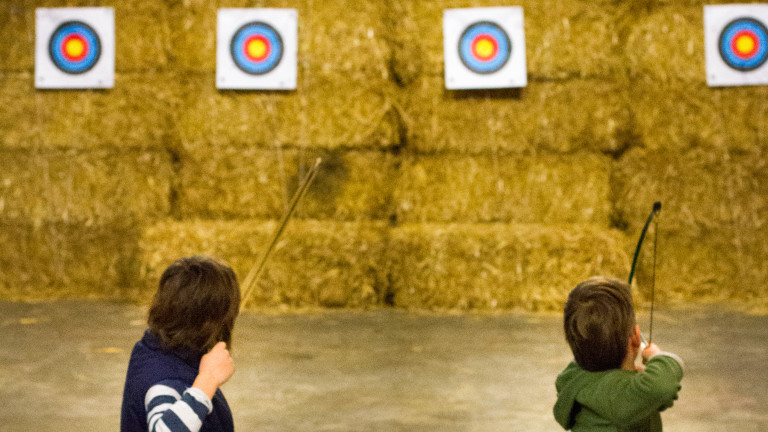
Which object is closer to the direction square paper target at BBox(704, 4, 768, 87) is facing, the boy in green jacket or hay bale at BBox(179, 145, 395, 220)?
the boy in green jacket

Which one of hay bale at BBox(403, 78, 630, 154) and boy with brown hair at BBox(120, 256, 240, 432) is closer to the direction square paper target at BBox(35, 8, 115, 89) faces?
the boy with brown hair

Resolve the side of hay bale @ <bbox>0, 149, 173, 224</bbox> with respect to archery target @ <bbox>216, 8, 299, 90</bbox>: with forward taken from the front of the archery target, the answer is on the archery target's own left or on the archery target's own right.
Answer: on the archery target's own right

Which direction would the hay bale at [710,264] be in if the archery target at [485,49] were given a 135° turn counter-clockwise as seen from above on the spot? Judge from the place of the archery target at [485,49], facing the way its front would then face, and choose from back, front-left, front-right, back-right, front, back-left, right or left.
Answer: front-right

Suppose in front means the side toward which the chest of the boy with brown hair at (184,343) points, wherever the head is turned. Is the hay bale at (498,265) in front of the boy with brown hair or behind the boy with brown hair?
in front

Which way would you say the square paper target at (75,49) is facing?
toward the camera

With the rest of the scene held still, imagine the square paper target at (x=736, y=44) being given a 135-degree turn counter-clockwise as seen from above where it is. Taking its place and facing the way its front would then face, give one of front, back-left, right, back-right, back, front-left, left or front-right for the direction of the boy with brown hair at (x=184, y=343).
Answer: back-right

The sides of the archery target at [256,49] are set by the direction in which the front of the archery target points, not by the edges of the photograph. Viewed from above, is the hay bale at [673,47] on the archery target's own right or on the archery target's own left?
on the archery target's own left

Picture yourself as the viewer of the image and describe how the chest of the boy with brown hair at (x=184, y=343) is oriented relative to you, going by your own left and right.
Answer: facing away from the viewer and to the right of the viewer

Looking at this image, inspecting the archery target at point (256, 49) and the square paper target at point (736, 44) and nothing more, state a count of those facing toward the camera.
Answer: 2

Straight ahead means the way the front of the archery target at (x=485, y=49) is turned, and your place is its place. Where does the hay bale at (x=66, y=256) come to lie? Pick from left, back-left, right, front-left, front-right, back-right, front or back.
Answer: right

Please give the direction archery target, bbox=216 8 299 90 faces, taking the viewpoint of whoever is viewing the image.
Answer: facing the viewer

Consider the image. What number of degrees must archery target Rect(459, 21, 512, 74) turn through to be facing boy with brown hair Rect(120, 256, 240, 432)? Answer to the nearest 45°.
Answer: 0° — it already faces them

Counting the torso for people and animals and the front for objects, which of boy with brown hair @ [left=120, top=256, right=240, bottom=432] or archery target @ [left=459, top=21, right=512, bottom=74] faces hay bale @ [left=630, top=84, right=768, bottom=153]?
the boy with brown hair

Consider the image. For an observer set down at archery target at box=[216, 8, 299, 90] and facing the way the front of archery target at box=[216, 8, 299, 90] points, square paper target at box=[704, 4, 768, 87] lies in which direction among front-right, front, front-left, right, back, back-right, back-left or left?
left

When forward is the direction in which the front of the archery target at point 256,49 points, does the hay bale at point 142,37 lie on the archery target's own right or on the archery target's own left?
on the archery target's own right

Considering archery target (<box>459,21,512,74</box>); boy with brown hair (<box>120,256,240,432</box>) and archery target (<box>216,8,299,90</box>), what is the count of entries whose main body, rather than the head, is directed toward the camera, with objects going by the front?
2
